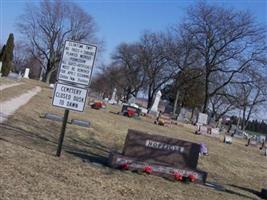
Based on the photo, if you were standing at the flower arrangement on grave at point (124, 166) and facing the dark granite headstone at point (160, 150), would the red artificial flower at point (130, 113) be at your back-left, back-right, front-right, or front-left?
front-left

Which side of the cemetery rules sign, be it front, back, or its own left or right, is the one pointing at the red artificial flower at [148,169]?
left

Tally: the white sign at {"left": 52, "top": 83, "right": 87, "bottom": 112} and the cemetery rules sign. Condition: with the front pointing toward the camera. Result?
2

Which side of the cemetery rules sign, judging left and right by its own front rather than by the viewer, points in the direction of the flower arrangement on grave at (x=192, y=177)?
left

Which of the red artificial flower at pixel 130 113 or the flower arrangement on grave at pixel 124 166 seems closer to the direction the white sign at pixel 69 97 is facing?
the flower arrangement on grave

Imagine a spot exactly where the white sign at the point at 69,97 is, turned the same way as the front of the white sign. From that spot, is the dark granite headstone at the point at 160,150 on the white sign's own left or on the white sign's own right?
on the white sign's own left

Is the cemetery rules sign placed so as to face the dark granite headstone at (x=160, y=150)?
no

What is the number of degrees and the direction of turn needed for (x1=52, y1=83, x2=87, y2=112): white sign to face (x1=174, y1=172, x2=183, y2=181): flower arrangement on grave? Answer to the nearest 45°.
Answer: approximately 90° to its left

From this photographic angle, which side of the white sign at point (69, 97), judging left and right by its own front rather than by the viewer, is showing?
front

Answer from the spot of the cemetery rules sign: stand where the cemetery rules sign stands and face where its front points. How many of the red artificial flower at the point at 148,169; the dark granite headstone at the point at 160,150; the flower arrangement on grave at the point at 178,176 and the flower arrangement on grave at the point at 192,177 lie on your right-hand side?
0

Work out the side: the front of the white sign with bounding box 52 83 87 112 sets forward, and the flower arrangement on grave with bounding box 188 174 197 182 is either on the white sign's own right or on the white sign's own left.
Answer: on the white sign's own left

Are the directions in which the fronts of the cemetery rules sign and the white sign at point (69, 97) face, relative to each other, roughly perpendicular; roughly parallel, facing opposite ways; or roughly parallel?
roughly parallel

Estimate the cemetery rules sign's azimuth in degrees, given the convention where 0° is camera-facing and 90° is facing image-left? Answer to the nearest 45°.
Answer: approximately 0°

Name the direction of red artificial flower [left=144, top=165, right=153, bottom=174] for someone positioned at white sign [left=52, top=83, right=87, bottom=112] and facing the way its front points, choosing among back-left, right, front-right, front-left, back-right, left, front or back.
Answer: left
